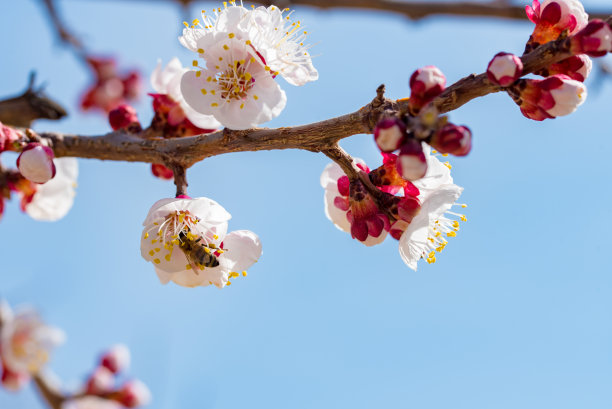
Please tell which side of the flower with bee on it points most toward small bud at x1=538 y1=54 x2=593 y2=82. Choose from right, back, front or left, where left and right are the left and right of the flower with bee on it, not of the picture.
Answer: left

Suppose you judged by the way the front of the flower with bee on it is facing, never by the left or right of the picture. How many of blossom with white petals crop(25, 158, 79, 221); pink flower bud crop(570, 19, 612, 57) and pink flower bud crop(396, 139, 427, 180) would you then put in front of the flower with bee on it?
1

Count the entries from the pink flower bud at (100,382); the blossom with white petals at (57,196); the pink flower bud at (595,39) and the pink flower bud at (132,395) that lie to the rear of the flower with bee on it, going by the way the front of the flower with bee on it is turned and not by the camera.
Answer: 1

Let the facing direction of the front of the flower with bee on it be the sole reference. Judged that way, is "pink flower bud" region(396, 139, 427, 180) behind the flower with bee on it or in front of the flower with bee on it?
behind

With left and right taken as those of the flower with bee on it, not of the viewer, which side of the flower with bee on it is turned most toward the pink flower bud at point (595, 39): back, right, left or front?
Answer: left

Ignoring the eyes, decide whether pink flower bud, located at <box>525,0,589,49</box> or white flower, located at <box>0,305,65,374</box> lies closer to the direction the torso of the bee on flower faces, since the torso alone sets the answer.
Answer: the white flower

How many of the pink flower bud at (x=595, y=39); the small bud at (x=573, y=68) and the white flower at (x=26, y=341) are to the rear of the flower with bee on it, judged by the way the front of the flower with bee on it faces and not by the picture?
2
